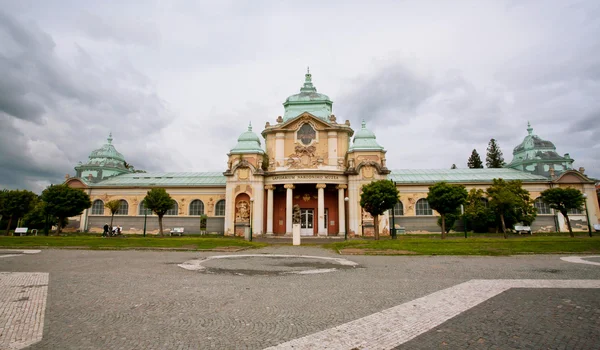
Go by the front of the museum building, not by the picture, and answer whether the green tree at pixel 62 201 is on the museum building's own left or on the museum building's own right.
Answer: on the museum building's own right

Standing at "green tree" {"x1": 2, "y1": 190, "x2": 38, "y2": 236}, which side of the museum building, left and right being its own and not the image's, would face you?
right

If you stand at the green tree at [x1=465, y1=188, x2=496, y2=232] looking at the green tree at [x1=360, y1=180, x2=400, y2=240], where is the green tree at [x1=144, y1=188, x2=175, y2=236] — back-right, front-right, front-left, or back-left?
front-right

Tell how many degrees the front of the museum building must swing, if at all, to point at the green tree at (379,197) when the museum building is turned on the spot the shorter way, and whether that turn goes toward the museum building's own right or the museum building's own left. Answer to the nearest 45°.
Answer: approximately 45° to the museum building's own left

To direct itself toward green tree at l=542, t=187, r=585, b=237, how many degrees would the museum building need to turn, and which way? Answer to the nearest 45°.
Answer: approximately 90° to its left

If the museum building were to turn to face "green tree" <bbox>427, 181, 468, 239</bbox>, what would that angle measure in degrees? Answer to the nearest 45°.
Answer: approximately 45° to its left

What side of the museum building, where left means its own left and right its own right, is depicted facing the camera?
front

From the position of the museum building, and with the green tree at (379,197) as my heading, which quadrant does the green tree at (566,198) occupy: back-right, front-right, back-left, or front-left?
front-left
